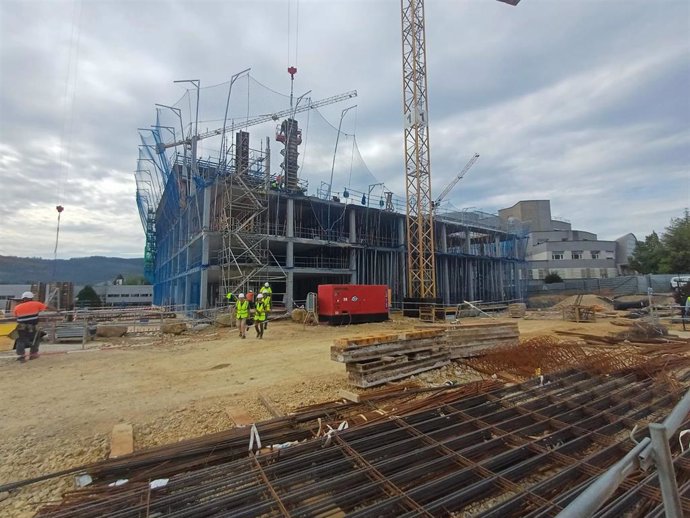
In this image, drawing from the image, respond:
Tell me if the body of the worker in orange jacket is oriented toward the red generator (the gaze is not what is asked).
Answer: no

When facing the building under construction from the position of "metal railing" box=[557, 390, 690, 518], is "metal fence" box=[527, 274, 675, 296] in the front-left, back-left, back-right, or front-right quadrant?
front-right

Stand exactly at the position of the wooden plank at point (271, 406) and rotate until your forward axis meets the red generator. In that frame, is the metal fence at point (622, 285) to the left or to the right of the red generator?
right

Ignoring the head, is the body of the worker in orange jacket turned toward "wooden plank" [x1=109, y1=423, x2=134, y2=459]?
no

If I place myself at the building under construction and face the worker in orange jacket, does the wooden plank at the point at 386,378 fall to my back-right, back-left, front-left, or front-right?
front-left
